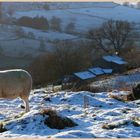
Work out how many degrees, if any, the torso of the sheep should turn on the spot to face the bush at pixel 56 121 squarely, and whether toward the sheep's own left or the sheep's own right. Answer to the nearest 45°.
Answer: approximately 90° to the sheep's own left

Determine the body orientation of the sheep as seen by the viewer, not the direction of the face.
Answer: to the viewer's left
